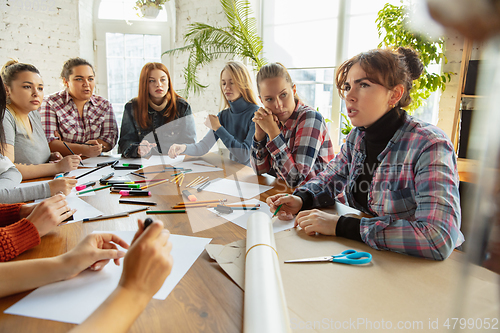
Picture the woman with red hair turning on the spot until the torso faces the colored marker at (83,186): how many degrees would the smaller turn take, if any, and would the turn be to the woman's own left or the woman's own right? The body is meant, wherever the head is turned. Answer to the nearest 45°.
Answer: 0° — they already face it

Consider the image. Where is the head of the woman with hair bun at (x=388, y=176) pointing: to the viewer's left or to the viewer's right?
to the viewer's left

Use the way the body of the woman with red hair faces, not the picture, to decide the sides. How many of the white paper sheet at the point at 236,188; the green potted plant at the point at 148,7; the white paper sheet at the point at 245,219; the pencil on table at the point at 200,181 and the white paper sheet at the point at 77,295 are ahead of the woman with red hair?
4

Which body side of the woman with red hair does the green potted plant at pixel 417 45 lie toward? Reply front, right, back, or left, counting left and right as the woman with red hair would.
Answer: left

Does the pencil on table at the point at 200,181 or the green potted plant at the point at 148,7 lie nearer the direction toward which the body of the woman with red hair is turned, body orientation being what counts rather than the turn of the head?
the pencil on table

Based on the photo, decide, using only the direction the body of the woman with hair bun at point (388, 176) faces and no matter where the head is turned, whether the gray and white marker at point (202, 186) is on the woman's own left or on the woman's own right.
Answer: on the woman's own right

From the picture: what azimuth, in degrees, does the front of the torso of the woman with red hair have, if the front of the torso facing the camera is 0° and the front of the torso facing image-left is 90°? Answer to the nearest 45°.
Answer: approximately 0°

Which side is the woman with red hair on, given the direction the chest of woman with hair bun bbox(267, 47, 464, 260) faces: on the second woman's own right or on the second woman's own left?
on the second woman's own right

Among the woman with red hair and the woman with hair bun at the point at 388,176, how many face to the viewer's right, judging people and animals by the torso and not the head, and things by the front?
0

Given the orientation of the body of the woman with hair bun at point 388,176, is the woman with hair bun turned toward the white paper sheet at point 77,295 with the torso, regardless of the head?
yes

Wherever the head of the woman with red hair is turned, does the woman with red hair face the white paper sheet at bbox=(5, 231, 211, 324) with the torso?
yes

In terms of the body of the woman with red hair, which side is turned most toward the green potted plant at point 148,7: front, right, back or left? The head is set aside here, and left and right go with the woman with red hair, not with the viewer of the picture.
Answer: back

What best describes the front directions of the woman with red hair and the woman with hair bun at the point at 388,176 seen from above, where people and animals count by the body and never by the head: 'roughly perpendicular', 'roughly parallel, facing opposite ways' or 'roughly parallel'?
roughly perpendicular

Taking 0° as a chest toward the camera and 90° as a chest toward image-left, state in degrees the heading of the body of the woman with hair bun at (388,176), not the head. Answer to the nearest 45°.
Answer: approximately 45°
